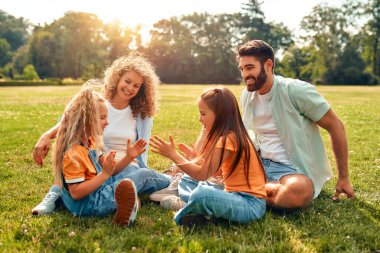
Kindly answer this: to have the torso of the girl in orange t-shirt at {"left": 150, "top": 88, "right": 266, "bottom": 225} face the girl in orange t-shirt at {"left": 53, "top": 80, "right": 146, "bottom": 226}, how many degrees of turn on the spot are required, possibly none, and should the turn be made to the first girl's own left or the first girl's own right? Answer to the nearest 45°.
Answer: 0° — they already face them

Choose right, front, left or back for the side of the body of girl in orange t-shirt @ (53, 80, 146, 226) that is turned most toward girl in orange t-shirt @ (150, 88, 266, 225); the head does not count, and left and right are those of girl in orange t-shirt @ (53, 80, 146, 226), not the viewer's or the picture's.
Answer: front

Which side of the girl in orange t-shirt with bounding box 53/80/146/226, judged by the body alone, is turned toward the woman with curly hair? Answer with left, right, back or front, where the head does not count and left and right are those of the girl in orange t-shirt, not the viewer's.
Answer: left

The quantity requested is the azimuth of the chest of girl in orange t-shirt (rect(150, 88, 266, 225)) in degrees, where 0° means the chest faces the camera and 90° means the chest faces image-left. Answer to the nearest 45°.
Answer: approximately 90°

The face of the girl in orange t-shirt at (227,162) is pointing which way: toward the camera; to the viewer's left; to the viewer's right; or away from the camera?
to the viewer's left

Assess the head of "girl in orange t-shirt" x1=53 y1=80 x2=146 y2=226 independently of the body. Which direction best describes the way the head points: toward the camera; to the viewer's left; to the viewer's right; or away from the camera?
to the viewer's right

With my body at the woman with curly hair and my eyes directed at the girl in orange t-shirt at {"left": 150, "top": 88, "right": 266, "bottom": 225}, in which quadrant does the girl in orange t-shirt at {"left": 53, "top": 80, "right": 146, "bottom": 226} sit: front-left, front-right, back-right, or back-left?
front-right

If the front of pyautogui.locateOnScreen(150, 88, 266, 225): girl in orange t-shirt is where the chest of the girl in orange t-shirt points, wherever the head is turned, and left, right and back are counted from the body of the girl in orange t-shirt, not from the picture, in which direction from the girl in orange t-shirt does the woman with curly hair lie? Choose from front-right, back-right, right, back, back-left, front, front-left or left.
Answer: front-right

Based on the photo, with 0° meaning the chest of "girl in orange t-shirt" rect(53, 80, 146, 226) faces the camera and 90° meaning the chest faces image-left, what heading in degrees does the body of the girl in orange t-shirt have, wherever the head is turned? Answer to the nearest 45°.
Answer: approximately 270°

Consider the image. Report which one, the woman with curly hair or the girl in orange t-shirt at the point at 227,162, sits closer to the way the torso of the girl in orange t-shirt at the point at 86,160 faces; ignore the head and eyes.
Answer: the girl in orange t-shirt

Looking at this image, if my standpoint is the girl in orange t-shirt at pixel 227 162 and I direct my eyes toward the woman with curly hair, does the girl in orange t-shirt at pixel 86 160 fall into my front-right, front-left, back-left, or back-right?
front-left

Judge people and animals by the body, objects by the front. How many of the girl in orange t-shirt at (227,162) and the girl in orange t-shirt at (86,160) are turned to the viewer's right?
1

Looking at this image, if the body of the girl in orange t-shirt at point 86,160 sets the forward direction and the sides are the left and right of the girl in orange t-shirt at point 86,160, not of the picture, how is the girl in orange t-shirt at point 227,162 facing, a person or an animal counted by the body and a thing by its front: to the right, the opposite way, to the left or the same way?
the opposite way

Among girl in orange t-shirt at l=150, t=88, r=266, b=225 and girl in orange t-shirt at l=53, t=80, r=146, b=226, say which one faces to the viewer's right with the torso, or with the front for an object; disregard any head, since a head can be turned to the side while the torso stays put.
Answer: girl in orange t-shirt at l=53, t=80, r=146, b=226

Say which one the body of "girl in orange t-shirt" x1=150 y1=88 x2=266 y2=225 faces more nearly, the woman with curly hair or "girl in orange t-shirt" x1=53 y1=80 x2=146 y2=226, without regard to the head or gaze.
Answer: the girl in orange t-shirt
